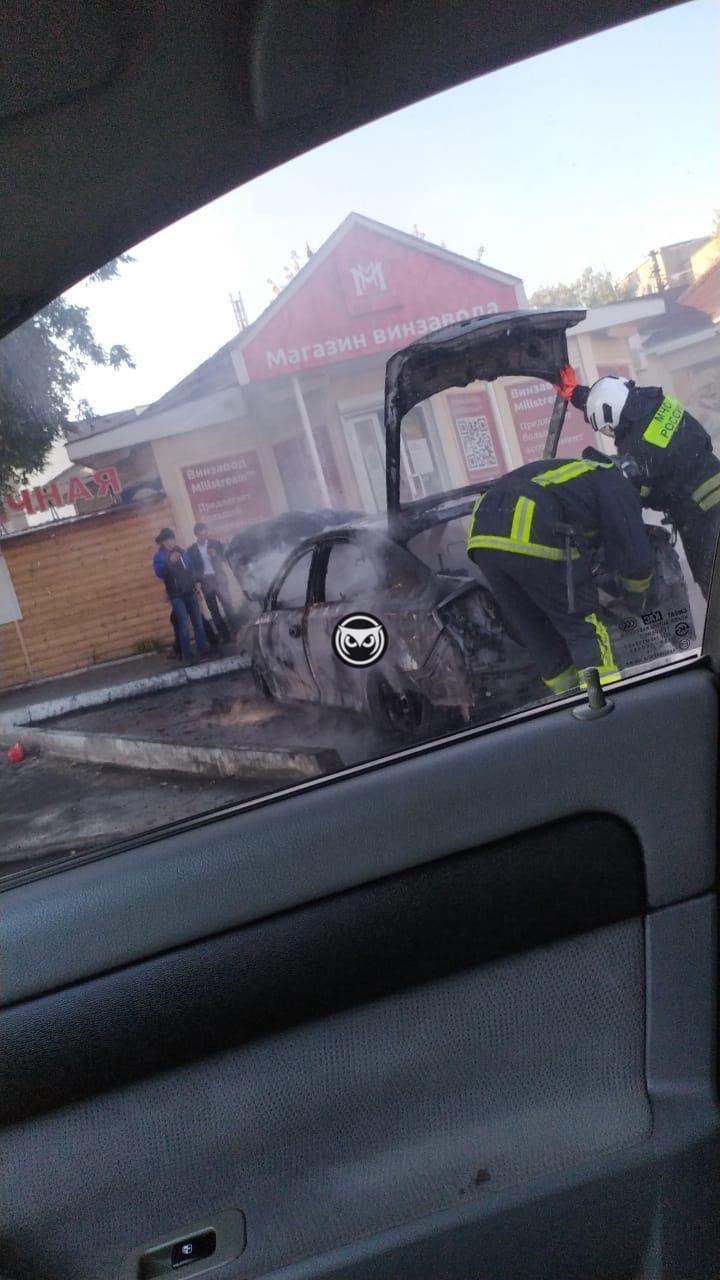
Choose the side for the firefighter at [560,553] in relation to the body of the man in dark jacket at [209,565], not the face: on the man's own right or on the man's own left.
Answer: on the man's own left

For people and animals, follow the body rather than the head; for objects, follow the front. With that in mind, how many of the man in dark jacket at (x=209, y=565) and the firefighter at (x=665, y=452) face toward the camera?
1

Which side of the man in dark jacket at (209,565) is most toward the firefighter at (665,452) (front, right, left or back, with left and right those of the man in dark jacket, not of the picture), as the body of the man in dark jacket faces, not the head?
left

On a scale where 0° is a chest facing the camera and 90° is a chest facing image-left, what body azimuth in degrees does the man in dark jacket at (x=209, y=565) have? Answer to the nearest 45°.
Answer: approximately 0°
